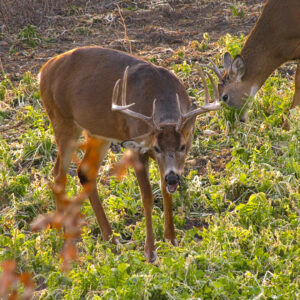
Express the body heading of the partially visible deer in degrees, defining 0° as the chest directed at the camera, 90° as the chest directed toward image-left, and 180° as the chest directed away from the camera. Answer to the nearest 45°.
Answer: approximately 90°

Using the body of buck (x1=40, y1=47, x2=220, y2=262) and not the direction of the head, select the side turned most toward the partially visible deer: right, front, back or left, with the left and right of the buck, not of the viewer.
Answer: left

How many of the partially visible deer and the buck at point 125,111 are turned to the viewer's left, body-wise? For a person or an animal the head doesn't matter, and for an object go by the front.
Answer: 1

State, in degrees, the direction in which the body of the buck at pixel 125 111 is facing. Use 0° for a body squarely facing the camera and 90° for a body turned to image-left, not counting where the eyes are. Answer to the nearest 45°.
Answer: approximately 315°
